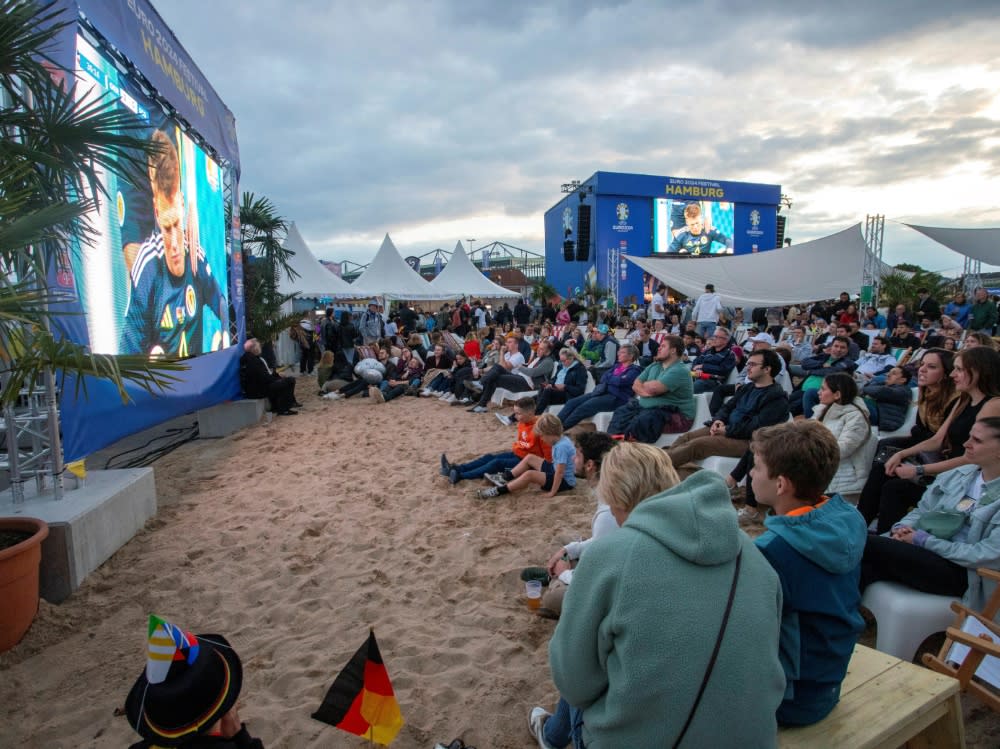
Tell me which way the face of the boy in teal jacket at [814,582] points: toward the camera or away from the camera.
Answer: away from the camera

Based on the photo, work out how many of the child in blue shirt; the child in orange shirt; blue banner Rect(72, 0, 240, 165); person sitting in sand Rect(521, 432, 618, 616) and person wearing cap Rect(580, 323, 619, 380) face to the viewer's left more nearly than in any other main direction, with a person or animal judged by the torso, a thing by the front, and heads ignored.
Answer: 4

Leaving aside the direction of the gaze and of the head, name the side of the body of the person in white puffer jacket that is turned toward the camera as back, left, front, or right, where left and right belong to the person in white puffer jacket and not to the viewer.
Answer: left

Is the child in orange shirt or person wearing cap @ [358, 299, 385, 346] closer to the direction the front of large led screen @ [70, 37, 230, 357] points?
the child in orange shirt

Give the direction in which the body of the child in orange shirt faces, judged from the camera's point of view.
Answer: to the viewer's left

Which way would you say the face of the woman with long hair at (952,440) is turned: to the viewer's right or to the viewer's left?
to the viewer's left

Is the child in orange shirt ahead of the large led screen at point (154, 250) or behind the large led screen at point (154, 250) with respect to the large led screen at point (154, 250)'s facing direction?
ahead

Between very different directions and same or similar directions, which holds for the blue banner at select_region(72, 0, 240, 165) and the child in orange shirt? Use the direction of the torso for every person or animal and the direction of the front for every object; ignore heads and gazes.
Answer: very different directions

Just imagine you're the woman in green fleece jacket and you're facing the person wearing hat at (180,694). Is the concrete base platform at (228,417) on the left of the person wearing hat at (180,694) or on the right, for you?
right

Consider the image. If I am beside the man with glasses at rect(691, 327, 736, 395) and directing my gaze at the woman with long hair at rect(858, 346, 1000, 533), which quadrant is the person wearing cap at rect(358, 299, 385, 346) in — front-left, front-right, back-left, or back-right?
back-right

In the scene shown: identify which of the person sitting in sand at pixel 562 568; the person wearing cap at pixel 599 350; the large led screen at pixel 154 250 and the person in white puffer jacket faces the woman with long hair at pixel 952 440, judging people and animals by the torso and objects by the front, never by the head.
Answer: the large led screen

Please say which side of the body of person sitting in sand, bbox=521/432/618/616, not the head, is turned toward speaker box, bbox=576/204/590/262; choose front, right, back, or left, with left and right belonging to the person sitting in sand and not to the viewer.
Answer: right

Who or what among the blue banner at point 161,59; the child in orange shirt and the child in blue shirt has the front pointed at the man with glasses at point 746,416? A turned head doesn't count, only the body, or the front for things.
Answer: the blue banner

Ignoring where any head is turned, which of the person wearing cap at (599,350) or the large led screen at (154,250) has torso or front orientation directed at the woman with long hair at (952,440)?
the large led screen

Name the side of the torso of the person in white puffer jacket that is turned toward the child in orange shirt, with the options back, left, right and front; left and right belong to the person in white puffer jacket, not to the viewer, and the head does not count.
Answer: front

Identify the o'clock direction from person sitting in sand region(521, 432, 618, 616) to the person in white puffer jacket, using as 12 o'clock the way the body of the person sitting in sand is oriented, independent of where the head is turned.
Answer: The person in white puffer jacket is roughly at 5 o'clock from the person sitting in sand.

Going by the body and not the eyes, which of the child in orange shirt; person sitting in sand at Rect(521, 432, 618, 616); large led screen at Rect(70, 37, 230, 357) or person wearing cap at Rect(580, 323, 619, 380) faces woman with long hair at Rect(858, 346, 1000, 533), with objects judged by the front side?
the large led screen

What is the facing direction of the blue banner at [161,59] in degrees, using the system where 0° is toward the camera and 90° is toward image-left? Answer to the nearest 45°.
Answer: approximately 315°

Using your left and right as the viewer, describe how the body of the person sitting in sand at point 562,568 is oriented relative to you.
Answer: facing to the left of the viewer
